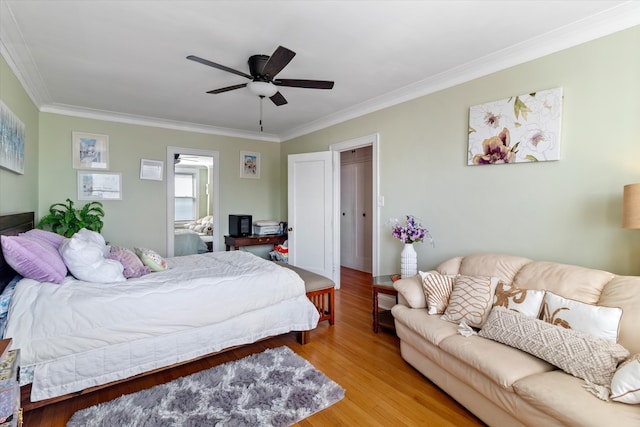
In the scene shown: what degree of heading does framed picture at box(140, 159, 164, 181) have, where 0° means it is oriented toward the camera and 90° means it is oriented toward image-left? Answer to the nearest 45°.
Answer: approximately 0°

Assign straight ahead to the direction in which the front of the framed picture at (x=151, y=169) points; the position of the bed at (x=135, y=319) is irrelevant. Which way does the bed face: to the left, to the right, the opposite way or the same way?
to the left

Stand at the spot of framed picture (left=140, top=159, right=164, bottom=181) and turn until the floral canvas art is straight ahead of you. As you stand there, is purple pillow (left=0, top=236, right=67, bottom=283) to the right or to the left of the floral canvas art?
right

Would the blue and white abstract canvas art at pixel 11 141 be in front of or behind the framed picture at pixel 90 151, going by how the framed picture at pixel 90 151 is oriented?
in front

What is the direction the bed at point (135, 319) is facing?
to the viewer's right

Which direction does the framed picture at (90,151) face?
toward the camera

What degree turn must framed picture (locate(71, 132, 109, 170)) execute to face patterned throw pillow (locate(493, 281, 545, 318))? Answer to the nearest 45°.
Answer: approximately 45° to its left

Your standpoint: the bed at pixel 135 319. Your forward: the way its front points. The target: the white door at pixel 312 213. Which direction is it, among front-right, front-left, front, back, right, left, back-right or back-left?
front-left

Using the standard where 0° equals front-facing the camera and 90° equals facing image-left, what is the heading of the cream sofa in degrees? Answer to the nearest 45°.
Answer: approximately 45°

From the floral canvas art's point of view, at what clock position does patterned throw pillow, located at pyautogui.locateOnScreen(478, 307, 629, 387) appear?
The patterned throw pillow is roughly at 10 o'clock from the floral canvas art.

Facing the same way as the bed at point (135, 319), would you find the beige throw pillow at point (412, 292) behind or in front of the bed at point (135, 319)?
in front

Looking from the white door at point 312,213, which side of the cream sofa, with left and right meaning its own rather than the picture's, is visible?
right

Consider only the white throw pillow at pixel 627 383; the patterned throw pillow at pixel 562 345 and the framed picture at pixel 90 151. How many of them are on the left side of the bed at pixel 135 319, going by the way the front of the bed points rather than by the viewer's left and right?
1
